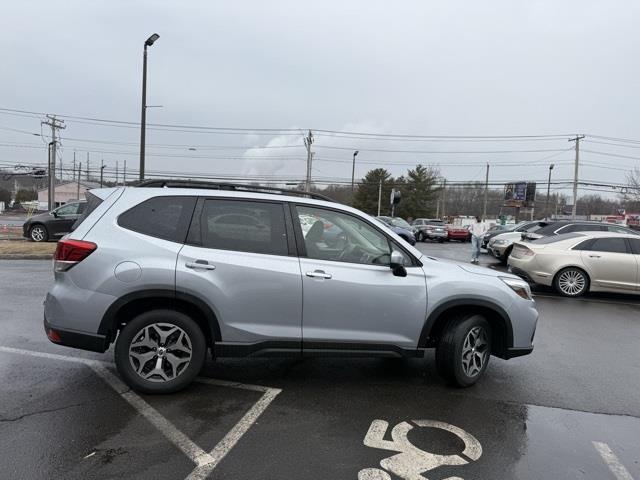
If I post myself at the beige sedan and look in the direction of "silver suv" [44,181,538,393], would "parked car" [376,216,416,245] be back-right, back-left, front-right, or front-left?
back-right

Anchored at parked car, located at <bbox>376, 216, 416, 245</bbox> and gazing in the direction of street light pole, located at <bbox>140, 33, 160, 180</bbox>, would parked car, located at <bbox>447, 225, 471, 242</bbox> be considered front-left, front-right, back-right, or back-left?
back-right

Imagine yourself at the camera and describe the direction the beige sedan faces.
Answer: facing to the right of the viewer

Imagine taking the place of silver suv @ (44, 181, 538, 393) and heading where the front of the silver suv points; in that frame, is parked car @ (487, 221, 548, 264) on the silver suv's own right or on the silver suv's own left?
on the silver suv's own left

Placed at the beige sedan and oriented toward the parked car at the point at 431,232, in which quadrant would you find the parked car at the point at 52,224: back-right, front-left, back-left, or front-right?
front-left

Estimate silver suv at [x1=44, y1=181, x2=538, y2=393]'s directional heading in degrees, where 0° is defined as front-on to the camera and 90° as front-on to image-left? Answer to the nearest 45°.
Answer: approximately 270°

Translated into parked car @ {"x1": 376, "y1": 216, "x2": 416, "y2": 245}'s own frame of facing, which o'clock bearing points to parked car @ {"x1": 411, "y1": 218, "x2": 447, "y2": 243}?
parked car @ {"x1": 411, "y1": 218, "x2": 447, "y2": 243} is roughly at 8 o'clock from parked car @ {"x1": 376, "y1": 216, "x2": 416, "y2": 245}.

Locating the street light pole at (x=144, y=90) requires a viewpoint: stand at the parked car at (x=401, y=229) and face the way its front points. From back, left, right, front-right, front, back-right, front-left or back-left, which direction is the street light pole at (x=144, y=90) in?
right

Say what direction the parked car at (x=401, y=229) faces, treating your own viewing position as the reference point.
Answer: facing the viewer and to the right of the viewer

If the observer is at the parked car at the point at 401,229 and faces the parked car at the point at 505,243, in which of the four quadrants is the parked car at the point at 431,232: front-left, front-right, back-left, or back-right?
back-left

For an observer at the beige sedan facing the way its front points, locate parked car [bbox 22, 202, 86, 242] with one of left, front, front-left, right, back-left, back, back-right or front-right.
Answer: back
